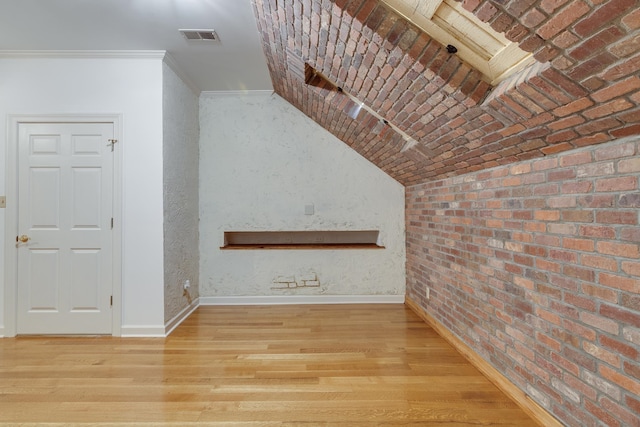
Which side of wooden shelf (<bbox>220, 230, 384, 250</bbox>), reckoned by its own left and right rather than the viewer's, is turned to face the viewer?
front

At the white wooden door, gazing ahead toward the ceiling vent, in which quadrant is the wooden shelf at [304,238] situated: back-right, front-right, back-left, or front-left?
front-left

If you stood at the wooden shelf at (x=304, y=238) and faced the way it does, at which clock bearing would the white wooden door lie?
The white wooden door is roughly at 2 o'clock from the wooden shelf.
